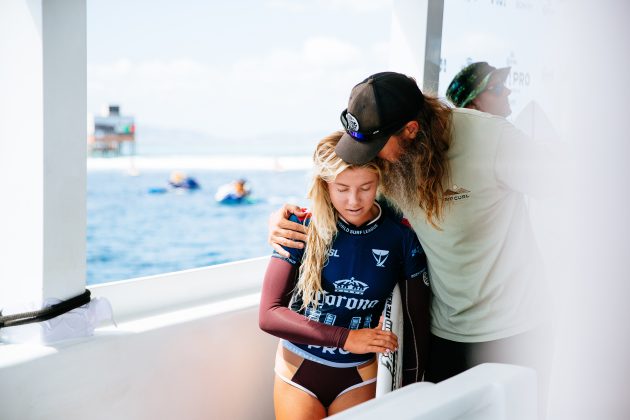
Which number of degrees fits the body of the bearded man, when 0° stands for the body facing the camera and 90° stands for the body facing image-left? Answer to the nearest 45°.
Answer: approximately 45°

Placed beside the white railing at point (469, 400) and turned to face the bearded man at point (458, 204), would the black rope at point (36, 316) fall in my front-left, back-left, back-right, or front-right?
front-left

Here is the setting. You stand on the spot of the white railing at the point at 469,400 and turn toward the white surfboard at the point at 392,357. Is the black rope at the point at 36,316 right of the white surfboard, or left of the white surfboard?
left

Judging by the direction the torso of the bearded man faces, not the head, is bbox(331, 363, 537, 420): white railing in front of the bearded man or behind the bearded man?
in front

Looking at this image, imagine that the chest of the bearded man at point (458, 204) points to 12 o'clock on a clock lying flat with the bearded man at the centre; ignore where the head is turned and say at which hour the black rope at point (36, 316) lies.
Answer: The black rope is roughly at 1 o'clock from the bearded man.
